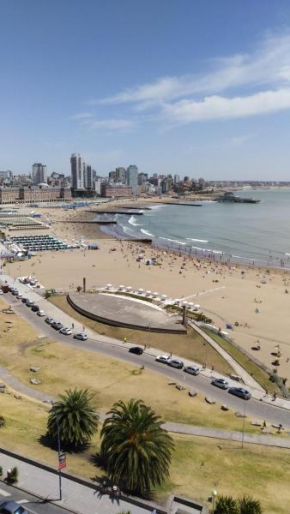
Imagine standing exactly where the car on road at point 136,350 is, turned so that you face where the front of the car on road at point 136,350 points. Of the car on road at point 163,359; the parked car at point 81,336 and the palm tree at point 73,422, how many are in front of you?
1

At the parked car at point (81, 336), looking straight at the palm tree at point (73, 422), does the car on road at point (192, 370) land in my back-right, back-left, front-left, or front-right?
front-left
